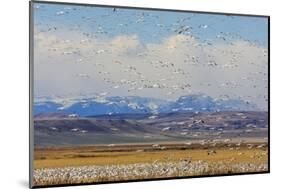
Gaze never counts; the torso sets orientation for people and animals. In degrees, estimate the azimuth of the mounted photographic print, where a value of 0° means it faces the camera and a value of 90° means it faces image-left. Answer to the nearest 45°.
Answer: approximately 315°
